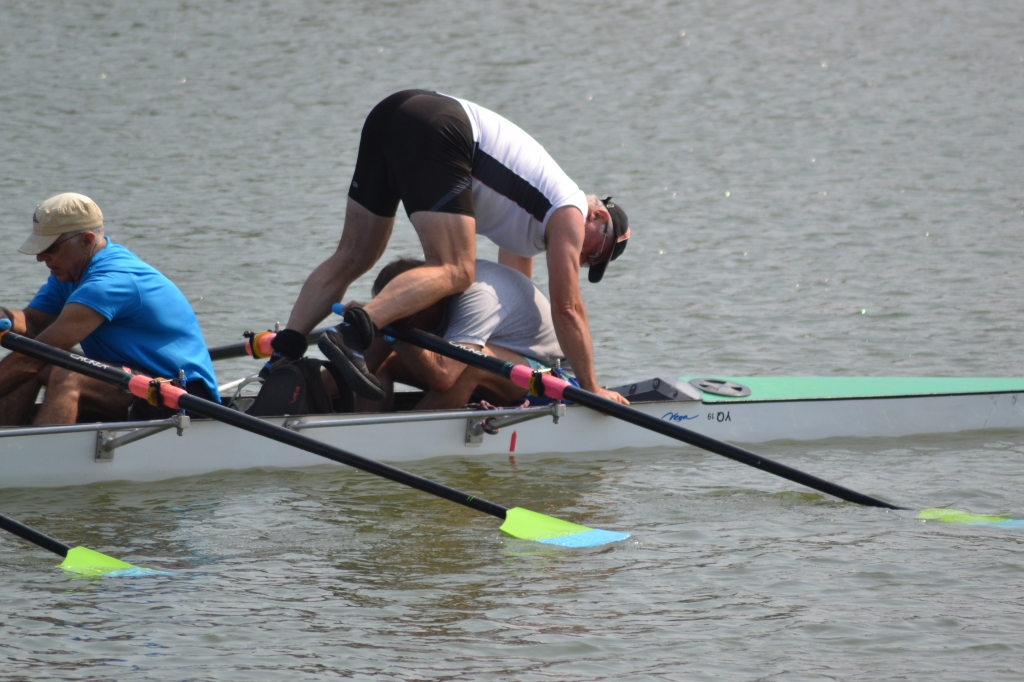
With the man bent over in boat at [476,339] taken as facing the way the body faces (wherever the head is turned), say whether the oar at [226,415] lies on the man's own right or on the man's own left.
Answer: on the man's own left

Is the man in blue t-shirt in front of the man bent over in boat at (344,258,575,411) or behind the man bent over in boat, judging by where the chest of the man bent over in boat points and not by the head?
in front

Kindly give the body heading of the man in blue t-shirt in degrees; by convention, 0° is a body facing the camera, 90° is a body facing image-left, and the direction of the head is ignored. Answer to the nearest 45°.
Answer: approximately 90°

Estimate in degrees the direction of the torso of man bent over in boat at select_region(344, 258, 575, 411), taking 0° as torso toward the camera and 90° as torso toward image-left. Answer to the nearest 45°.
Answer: approximately 90°

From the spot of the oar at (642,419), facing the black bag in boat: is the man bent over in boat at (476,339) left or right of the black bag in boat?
right

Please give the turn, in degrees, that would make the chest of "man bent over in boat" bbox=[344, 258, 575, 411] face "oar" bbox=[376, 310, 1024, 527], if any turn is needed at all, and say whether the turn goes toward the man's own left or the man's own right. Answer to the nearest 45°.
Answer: approximately 135° to the man's own left

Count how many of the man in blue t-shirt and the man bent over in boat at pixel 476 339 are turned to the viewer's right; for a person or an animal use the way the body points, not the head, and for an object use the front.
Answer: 0

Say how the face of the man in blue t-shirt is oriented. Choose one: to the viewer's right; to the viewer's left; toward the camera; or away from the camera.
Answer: to the viewer's left

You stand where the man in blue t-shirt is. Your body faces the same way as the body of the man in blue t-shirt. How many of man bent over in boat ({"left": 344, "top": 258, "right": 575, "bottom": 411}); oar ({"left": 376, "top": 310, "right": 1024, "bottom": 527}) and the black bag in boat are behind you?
3

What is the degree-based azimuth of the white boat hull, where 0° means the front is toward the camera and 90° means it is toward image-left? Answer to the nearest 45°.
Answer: approximately 270°

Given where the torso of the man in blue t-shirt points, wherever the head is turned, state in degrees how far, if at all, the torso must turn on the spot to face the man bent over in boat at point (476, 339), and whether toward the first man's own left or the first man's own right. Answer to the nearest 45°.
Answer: approximately 180°
